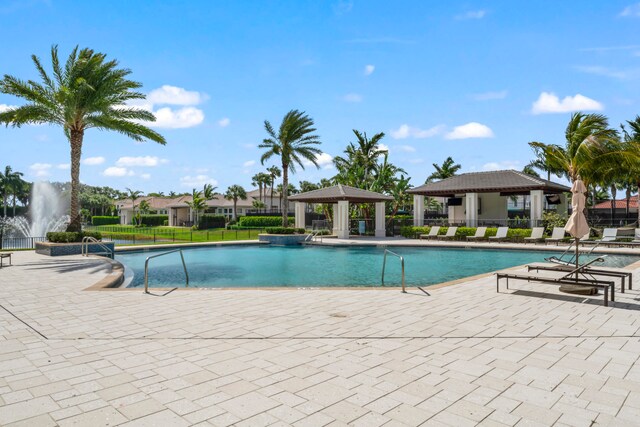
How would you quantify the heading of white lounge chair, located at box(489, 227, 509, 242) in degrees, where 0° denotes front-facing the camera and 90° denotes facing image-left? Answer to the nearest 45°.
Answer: approximately 45°

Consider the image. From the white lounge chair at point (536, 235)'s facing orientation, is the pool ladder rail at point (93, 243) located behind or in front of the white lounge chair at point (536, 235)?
in front

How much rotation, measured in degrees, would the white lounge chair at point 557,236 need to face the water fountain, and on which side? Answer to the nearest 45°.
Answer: approximately 45° to its right

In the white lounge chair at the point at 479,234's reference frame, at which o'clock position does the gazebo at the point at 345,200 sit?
The gazebo is roughly at 2 o'clock from the white lounge chair.

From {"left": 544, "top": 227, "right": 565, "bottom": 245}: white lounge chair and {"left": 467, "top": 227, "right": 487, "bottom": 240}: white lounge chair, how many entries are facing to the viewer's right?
0

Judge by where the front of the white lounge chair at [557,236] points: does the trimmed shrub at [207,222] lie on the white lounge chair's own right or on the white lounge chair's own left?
on the white lounge chair's own right

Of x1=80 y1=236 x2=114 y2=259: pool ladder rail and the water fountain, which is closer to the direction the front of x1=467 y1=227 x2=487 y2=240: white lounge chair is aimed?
the pool ladder rail

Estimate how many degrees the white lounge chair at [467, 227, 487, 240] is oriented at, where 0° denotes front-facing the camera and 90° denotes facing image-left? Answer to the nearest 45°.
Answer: approximately 45°

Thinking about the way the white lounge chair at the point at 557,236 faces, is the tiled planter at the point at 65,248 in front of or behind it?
in front

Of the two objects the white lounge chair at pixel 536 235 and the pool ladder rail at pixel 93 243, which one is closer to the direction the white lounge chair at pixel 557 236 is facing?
the pool ladder rail

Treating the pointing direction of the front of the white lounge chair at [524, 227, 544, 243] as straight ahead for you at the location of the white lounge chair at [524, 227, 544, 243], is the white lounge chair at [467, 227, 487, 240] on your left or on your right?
on your right

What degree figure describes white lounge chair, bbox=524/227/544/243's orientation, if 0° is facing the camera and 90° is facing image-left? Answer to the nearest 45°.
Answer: approximately 45°

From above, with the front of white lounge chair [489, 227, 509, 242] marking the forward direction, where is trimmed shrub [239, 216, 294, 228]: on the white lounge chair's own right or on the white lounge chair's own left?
on the white lounge chair's own right

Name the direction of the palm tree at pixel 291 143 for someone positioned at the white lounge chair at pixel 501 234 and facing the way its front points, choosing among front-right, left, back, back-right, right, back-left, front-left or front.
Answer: front-right

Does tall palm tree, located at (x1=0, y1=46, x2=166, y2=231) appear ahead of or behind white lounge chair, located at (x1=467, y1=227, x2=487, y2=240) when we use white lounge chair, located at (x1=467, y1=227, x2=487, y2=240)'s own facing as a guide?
ahead
